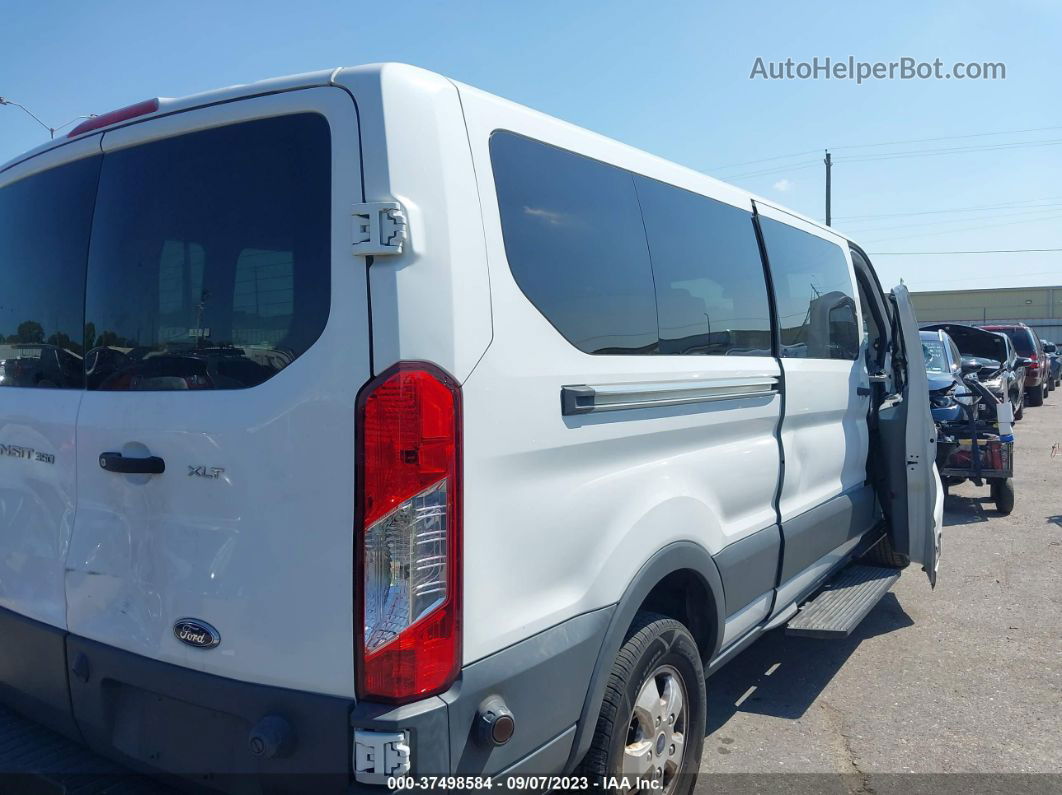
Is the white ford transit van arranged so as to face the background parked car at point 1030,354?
yes

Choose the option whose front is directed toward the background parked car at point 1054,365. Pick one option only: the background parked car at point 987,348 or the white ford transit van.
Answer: the white ford transit van

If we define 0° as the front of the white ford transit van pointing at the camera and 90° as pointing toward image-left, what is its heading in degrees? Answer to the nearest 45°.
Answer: approximately 225°

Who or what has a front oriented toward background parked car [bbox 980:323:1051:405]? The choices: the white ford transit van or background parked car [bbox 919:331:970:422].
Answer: the white ford transit van

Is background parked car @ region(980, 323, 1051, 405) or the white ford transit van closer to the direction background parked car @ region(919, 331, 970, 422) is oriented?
the white ford transit van

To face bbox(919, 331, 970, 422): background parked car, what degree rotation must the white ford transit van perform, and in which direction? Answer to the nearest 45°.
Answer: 0° — it already faces it

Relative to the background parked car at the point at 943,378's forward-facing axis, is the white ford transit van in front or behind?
in front

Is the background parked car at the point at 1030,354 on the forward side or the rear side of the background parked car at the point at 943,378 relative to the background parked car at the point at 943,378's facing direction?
on the rear side

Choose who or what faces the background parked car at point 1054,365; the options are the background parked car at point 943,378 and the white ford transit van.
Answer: the white ford transit van

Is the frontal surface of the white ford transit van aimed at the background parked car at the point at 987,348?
yes

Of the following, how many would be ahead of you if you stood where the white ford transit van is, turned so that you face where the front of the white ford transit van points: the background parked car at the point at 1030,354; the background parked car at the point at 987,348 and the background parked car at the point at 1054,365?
3
